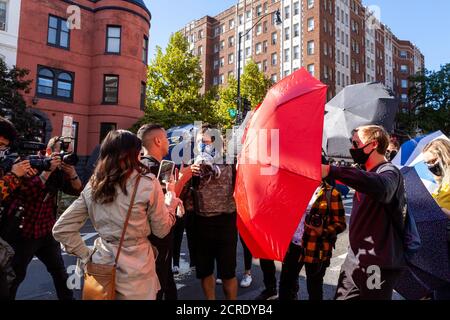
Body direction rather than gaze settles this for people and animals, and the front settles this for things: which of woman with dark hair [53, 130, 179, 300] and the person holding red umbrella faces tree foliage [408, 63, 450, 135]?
the woman with dark hair

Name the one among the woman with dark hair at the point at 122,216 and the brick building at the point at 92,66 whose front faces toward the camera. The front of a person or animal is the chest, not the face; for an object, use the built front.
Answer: the brick building

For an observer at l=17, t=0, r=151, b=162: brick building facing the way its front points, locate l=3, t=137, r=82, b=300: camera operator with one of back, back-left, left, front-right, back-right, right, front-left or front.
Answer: front

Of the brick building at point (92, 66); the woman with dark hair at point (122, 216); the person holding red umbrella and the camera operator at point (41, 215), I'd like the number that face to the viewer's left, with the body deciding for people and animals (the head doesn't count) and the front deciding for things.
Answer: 1

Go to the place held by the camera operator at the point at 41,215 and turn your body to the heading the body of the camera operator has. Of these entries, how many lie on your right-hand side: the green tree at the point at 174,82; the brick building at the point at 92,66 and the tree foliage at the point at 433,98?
0

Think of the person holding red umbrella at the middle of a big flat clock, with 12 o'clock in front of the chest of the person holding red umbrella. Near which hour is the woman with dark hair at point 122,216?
The woman with dark hair is roughly at 11 o'clock from the person holding red umbrella.

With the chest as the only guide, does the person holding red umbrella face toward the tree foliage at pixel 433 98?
no

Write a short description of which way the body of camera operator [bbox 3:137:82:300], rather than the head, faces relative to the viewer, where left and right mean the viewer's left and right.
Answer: facing the viewer and to the right of the viewer

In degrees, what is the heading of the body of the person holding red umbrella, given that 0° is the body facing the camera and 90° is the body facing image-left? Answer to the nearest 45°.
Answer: approximately 90°

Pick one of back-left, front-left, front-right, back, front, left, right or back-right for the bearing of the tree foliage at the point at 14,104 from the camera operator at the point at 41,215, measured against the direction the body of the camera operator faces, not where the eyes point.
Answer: back-left

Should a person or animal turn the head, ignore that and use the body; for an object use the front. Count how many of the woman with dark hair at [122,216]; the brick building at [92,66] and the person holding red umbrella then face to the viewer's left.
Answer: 1

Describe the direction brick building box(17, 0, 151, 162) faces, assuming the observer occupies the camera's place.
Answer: facing the viewer

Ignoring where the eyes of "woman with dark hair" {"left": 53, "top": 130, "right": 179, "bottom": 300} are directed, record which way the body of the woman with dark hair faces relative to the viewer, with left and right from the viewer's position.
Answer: facing away from the viewer and to the right of the viewer

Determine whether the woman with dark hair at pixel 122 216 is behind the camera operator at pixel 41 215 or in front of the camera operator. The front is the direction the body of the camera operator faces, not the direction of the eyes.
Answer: in front

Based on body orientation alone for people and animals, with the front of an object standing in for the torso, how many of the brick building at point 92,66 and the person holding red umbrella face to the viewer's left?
1

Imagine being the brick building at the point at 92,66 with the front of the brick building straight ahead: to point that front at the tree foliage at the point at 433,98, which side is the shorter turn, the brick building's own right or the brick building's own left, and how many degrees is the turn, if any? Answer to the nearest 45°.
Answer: approximately 90° to the brick building's own left

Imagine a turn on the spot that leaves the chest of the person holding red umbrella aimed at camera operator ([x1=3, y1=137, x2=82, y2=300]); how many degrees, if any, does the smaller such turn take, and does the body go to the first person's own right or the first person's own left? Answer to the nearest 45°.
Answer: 0° — they already face them

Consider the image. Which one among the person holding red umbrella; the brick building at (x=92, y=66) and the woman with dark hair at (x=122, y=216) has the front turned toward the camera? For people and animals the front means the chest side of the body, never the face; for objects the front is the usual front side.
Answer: the brick building

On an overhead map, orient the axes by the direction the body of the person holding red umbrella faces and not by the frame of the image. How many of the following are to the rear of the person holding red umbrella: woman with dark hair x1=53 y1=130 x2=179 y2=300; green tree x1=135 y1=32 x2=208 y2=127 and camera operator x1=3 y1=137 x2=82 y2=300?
0
